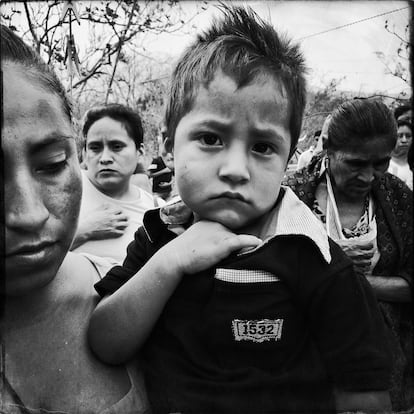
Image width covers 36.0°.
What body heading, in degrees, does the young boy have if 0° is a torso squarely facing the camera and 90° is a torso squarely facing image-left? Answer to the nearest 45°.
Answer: approximately 0°

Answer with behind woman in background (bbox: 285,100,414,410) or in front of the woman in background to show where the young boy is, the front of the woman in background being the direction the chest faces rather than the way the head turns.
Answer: in front

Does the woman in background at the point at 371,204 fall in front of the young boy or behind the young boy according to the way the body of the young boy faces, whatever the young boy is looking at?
behind

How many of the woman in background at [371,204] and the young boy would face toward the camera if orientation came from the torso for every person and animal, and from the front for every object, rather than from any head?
2

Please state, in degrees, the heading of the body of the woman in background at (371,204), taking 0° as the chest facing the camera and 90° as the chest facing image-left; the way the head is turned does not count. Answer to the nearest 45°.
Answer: approximately 0°
